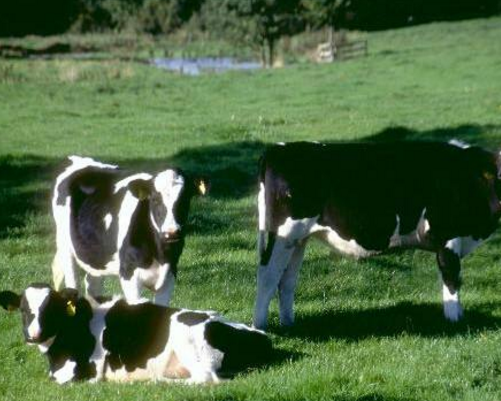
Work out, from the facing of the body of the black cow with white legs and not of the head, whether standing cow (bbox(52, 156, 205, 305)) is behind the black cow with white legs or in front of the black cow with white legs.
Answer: behind

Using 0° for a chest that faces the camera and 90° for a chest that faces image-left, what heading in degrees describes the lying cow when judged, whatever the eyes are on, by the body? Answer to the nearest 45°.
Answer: approximately 90°

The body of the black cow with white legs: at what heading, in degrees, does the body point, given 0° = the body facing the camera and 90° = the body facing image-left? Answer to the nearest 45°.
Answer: approximately 270°

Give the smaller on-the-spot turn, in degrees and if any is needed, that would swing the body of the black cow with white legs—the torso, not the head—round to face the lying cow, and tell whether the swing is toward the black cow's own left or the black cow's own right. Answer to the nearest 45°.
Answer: approximately 135° to the black cow's own right

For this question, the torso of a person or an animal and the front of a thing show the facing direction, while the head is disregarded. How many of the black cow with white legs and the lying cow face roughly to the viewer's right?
1

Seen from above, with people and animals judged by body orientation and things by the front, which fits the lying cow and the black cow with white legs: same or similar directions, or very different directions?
very different directions

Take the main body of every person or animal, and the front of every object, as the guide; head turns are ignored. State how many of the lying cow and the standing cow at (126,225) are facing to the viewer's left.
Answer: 1

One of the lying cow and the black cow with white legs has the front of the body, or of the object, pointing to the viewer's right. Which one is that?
the black cow with white legs

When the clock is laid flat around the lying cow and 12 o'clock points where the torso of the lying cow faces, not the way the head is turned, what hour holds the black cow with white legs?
The black cow with white legs is roughly at 5 o'clock from the lying cow.
